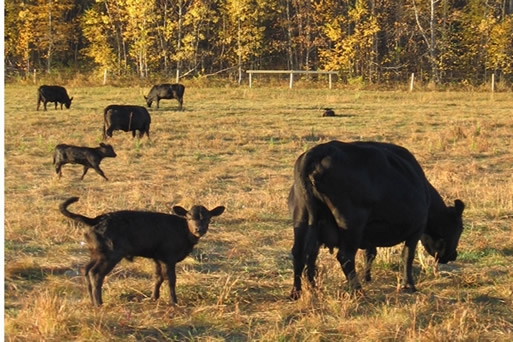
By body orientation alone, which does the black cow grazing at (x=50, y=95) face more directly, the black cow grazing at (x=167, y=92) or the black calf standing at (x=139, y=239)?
the black cow grazing

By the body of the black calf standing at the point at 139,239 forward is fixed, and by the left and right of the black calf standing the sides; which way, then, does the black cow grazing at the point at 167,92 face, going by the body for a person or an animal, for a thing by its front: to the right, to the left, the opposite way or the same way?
the opposite way

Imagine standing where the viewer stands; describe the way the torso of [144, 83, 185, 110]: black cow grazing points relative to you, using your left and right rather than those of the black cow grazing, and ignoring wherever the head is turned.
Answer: facing to the left of the viewer

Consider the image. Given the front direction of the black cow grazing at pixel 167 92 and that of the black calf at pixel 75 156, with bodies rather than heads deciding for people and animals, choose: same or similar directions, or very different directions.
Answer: very different directions

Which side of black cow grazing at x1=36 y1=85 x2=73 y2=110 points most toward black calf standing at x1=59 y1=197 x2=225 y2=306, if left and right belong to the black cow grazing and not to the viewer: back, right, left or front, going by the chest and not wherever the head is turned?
right

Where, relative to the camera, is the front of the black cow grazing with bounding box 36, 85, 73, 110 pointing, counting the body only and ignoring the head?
to the viewer's right

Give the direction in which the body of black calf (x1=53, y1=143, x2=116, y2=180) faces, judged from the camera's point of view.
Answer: to the viewer's right

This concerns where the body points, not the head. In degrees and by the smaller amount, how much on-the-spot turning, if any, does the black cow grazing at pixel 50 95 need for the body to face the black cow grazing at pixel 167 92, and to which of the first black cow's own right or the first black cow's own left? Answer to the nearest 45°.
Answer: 0° — it already faces it
